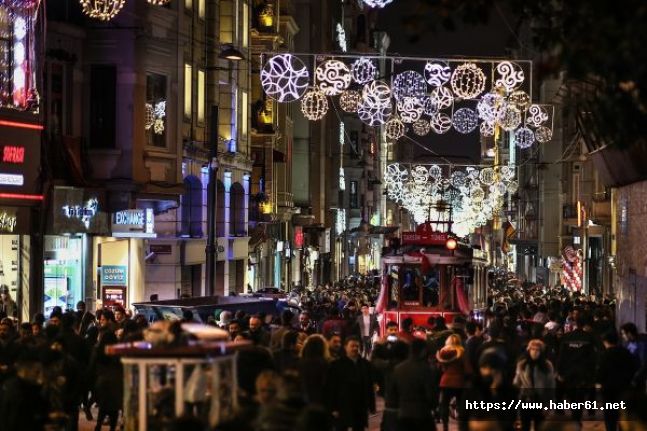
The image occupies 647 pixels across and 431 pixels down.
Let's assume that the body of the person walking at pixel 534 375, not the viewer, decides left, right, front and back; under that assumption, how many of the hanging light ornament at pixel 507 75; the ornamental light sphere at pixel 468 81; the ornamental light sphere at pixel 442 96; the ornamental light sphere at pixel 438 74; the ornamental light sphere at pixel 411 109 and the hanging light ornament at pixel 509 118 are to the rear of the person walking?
6

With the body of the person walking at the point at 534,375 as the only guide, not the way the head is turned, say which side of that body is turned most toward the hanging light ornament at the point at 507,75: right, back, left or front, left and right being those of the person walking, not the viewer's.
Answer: back

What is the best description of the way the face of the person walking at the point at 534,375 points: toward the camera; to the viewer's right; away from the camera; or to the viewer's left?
toward the camera

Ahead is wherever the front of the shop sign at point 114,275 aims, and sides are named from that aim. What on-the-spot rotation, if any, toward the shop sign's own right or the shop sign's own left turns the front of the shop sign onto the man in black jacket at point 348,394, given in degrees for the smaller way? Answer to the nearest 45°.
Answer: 0° — it already faces them

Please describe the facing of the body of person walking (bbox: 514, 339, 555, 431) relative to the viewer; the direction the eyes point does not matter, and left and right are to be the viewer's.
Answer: facing the viewer

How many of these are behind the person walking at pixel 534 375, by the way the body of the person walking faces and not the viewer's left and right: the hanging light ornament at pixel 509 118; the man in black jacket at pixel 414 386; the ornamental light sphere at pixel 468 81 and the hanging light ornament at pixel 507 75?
3

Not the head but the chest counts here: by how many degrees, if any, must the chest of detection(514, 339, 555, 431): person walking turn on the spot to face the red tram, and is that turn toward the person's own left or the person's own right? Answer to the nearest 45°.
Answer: approximately 180°

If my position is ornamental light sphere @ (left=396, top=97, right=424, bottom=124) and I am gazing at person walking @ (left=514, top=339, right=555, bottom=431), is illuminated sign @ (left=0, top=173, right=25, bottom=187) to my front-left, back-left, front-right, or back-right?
front-right

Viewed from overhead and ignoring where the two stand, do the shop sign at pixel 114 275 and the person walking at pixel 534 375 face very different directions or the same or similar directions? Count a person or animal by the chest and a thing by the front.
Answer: same or similar directions

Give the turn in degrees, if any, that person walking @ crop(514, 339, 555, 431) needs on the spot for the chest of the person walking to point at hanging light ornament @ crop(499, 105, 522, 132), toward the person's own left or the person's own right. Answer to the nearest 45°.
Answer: approximately 180°

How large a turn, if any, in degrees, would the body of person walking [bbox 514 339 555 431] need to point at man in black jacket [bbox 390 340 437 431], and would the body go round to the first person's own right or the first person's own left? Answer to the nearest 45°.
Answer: approximately 45° to the first person's own right

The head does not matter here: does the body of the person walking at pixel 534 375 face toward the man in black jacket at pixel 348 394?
no

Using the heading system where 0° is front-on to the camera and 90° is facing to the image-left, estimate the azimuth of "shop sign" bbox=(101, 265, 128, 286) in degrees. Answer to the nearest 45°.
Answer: approximately 0°

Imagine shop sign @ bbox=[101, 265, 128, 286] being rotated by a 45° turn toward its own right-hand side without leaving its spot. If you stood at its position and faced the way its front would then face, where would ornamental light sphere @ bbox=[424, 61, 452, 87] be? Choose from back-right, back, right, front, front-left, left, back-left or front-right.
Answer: back

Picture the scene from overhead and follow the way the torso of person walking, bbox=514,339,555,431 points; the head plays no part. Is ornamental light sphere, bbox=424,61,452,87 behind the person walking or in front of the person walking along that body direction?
behind
